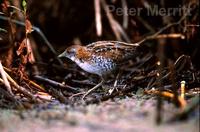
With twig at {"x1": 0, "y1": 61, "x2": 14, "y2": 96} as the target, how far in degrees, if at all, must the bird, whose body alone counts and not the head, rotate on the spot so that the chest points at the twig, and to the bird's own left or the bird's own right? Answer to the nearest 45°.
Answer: approximately 45° to the bird's own left

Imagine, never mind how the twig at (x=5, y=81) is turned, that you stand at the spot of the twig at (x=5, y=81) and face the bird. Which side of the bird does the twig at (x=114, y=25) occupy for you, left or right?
left

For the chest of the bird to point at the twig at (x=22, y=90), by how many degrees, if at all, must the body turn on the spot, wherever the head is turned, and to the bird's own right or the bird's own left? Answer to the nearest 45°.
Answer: approximately 45° to the bird's own left

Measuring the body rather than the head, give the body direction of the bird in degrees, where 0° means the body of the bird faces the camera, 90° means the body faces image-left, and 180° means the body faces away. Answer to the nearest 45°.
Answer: approximately 90°

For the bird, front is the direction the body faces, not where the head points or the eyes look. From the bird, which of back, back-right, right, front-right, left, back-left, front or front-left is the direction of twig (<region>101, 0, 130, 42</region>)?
right

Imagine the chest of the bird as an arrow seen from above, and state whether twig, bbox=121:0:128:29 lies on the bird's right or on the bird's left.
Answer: on the bird's right
